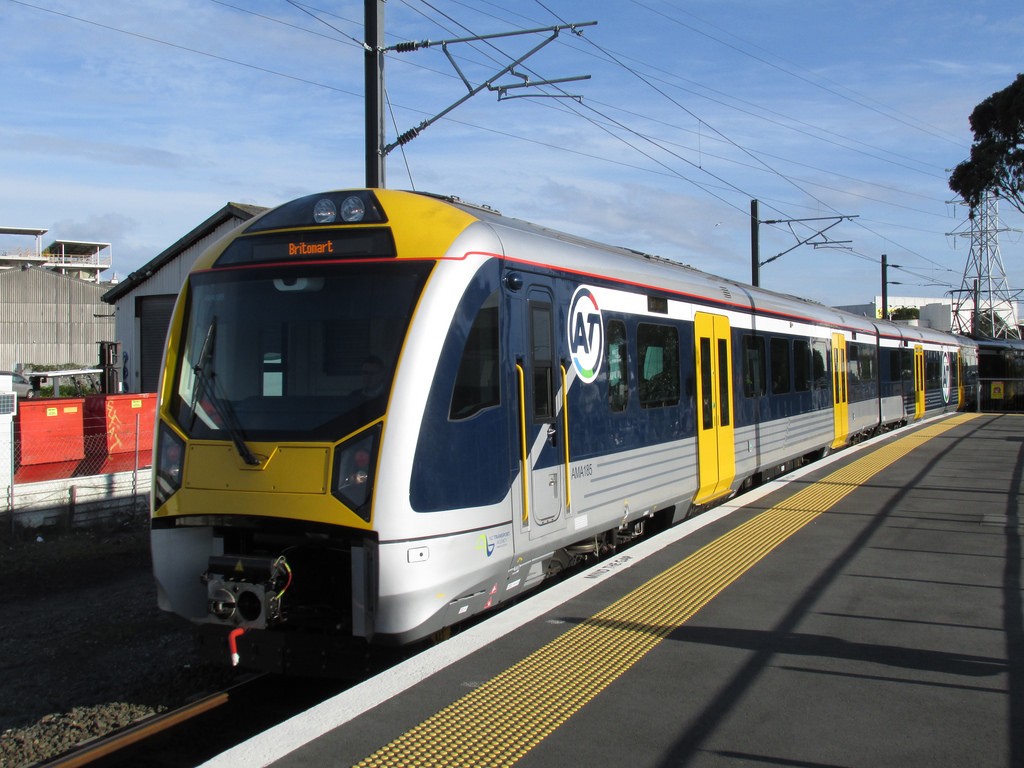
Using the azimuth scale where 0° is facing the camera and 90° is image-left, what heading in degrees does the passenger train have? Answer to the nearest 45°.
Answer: approximately 45°

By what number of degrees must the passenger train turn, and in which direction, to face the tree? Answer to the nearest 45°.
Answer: approximately 180°

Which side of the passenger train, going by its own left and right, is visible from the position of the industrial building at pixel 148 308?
right
